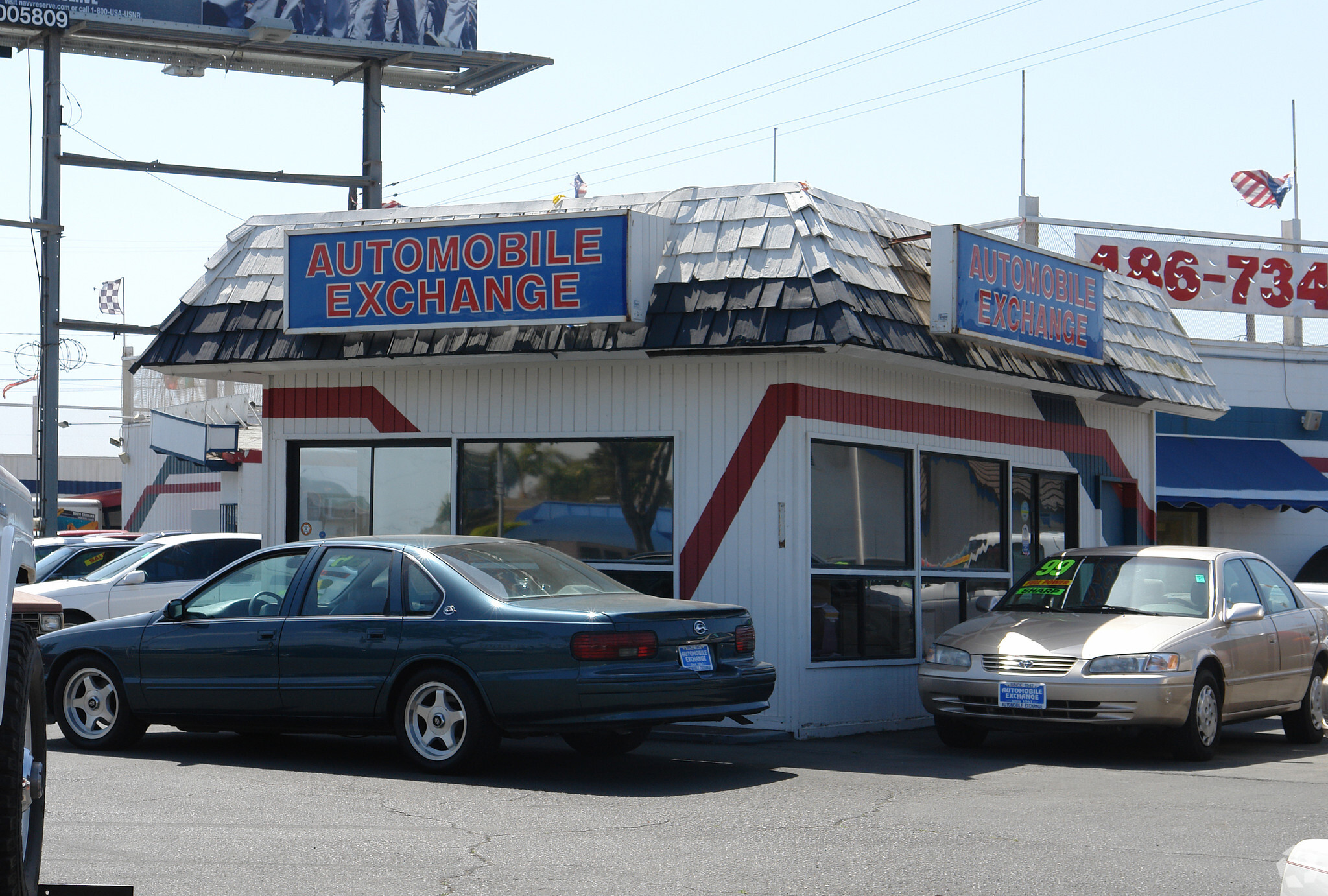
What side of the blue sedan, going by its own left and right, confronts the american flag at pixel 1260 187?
right

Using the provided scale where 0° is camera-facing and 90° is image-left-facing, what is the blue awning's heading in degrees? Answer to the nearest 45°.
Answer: approximately 0°

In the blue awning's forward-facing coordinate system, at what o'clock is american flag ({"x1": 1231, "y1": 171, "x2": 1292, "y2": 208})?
The american flag is roughly at 6 o'clock from the blue awning.

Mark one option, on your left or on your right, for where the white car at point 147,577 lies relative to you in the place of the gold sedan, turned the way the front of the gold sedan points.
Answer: on your right

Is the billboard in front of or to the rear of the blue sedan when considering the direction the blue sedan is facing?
in front

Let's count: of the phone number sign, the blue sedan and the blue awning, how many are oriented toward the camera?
2

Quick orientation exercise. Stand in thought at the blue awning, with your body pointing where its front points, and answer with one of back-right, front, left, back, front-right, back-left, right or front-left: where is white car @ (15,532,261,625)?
front-right

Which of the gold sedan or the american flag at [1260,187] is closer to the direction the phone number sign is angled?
the gold sedan

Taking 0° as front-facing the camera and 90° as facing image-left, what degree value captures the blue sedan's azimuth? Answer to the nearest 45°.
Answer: approximately 135°

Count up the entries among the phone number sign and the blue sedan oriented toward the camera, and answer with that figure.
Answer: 1

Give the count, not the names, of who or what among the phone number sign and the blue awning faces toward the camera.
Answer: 2
